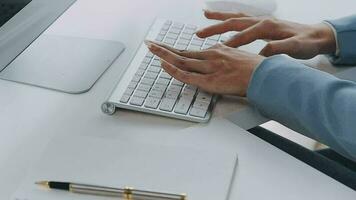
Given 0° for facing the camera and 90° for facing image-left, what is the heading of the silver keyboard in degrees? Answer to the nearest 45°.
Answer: approximately 270°
